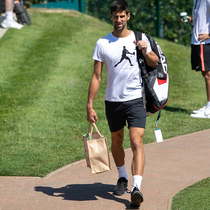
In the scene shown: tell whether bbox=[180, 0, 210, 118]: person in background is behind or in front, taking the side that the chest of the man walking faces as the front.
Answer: behind

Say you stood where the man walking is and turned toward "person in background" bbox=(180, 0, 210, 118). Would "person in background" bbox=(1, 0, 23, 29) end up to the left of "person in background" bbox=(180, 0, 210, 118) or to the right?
left
